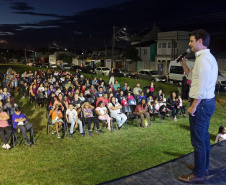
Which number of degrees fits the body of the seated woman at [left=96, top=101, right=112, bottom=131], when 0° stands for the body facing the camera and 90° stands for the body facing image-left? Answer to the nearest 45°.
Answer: approximately 315°

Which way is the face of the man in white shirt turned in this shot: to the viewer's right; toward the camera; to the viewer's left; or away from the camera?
to the viewer's left

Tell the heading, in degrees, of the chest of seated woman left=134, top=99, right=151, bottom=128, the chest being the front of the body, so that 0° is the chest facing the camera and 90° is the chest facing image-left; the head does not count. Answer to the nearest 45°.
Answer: approximately 315°

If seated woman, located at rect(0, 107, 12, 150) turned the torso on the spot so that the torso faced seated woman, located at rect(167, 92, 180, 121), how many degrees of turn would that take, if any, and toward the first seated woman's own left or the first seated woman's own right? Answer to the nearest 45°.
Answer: approximately 45° to the first seated woman's own left

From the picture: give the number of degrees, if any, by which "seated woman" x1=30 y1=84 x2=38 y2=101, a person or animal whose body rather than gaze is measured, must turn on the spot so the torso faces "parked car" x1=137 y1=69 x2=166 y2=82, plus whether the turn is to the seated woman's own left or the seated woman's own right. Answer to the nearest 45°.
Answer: approximately 90° to the seated woman's own left

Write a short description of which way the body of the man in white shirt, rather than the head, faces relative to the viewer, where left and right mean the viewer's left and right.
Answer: facing to the left of the viewer
